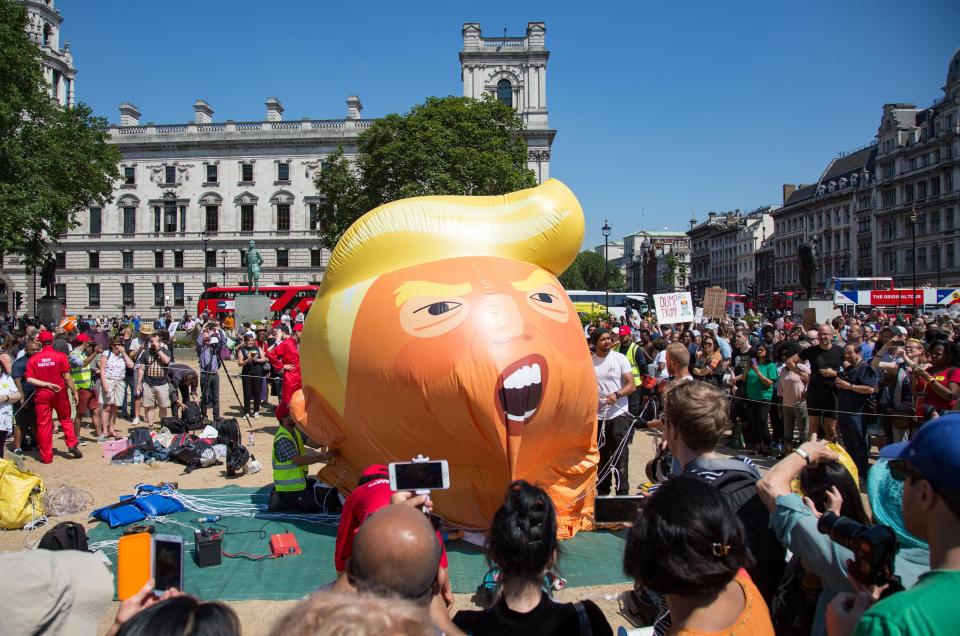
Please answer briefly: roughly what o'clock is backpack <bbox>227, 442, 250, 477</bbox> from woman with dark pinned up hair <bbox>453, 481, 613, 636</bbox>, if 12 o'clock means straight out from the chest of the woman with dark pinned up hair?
The backpack is roughly at 11 o'clock from the woman with dark pinned up hair.

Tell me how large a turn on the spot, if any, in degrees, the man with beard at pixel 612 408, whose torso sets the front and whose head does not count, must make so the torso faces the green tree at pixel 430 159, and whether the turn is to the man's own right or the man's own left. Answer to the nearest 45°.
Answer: approximately 135° to the man's own right

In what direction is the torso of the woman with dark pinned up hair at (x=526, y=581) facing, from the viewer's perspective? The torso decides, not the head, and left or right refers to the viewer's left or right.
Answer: facing away from the viewer

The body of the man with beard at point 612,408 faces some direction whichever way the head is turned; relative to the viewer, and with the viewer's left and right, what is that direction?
facing the viewer and to the left of the viewer

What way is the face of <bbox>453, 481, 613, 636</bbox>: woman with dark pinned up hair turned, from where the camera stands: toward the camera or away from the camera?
away from the camera

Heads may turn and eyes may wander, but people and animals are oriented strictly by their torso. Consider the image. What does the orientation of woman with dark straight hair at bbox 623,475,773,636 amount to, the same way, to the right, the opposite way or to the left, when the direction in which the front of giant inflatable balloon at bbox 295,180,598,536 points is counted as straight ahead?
the opposite way

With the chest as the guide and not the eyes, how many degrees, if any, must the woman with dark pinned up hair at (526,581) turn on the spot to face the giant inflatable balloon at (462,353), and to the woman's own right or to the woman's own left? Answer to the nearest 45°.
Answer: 0° — they already face it

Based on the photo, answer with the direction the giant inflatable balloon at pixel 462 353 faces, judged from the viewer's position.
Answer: facing the viewer and to the right of the viewer

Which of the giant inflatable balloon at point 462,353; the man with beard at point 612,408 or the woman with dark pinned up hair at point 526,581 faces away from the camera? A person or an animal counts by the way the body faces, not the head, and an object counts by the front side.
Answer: the woman with dark pinned up hair

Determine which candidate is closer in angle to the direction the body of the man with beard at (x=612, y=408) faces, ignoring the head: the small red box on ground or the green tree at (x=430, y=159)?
the small red box on ground
